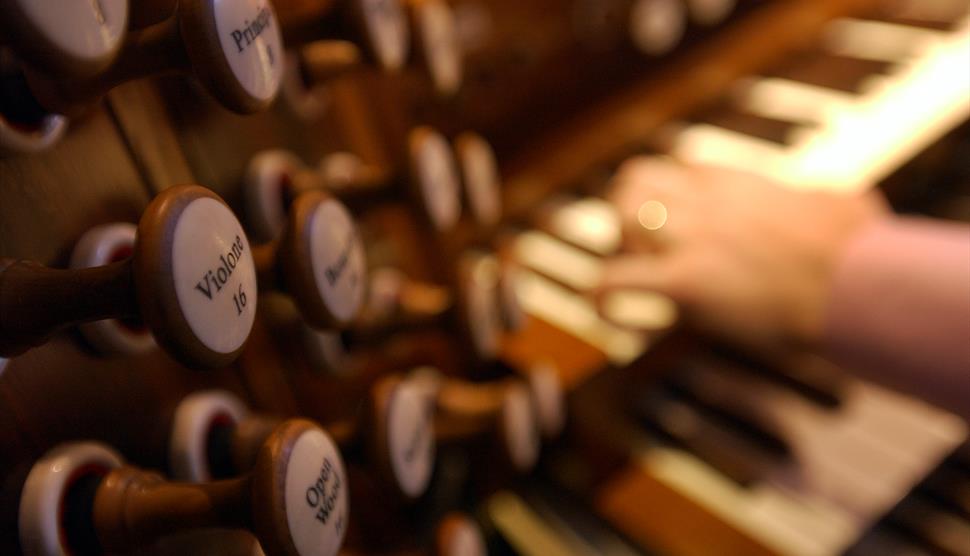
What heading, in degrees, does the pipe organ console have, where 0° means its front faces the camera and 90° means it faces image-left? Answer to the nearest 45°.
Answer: approximately 315°
